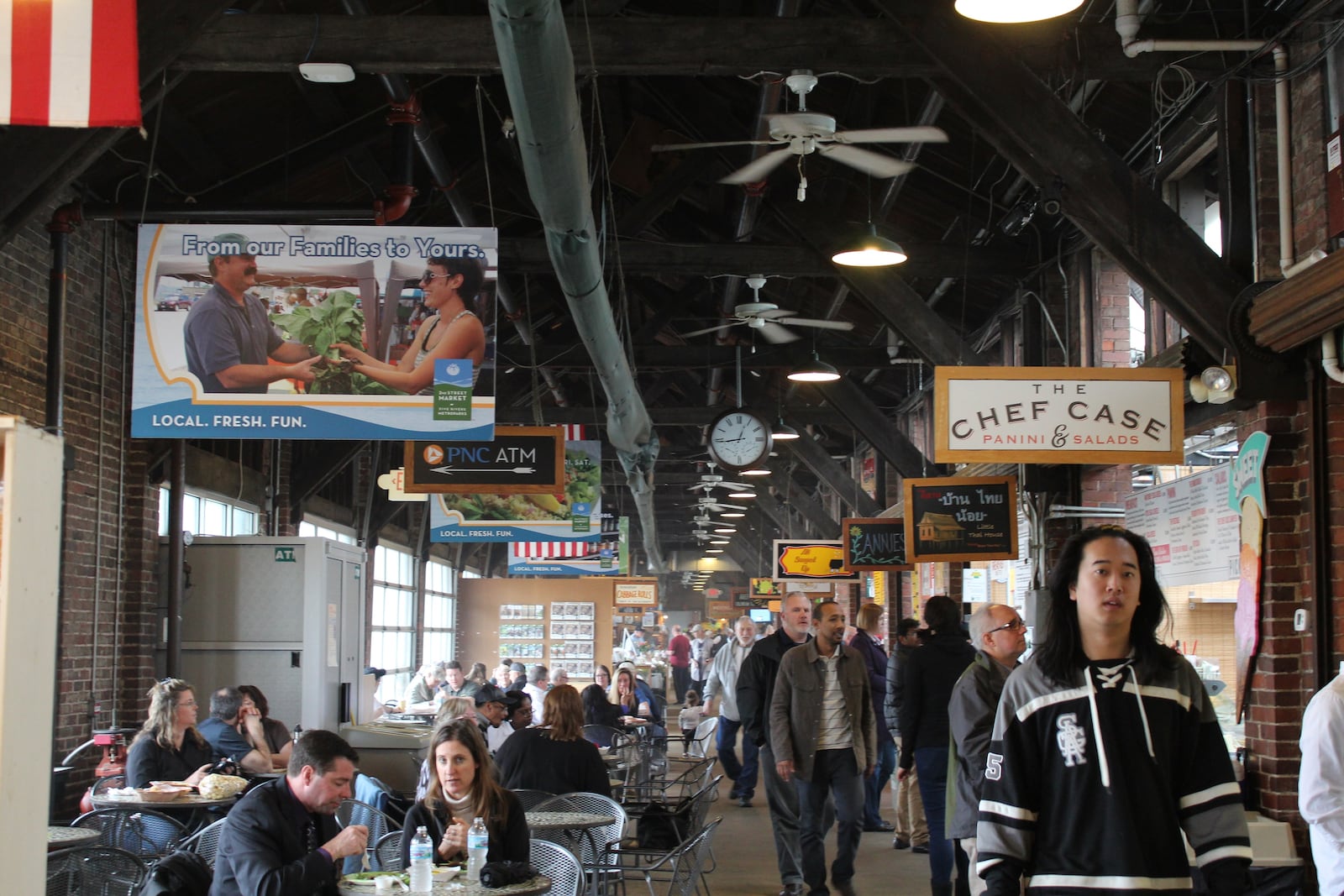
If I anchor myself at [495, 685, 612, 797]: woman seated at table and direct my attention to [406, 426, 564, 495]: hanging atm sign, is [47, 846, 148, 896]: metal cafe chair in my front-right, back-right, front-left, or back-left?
back-left

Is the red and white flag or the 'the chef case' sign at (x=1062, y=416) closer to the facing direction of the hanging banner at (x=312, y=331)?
the red and white flag

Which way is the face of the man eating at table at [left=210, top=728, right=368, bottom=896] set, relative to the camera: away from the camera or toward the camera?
toward the camera

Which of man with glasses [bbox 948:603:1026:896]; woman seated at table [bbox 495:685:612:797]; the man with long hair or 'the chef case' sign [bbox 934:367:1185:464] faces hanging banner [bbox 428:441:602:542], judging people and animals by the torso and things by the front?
the woman seated at table

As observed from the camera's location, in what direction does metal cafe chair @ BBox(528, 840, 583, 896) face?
facing the viewer and to the left of the viewer

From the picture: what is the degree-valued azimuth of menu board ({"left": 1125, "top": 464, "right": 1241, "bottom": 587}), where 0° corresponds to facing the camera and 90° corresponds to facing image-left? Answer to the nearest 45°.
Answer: approximately 45°

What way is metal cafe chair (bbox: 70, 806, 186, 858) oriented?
away from the camera

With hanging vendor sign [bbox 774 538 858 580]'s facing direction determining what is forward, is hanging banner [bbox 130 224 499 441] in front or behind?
in front

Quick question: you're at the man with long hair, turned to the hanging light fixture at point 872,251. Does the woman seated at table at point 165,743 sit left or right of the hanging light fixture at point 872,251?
left

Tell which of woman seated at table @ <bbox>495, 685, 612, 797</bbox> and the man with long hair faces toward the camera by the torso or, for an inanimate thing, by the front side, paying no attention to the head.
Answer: the man with long hair

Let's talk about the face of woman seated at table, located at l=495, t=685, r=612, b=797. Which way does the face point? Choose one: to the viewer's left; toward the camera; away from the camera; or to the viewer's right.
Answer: away from the camera

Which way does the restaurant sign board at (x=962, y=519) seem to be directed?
toward the camera

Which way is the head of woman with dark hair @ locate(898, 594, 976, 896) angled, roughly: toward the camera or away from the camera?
away from the camera

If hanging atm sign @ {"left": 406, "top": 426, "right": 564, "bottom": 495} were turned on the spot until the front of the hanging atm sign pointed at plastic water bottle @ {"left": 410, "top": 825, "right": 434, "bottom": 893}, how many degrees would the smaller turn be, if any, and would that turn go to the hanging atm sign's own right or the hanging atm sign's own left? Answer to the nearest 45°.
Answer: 0° — it already faces it

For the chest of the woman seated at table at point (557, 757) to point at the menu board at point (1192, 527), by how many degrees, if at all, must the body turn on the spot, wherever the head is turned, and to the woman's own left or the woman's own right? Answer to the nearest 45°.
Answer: approximately 90° to the woman's own right
